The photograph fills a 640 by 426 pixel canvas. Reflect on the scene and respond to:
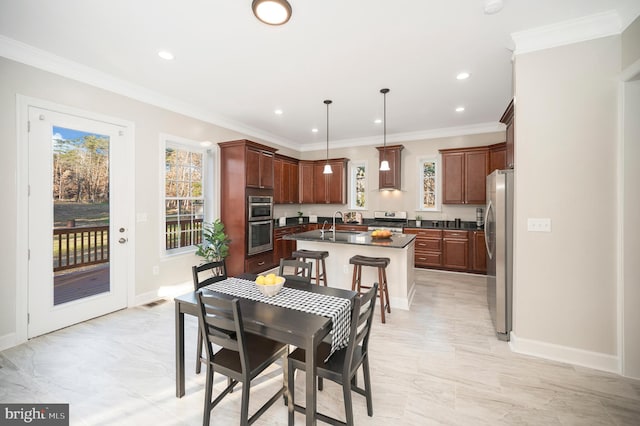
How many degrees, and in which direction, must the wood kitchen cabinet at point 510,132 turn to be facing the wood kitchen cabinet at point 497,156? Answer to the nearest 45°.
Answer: approximately 90° to its right

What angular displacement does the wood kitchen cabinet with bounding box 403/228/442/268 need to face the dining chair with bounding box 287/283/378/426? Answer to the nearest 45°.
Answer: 0° — it already faces it

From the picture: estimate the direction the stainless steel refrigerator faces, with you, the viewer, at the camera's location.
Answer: facing to the left of the viewer

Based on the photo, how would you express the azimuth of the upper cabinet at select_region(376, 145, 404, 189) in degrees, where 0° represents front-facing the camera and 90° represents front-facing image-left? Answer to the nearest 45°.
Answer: approximately 0°

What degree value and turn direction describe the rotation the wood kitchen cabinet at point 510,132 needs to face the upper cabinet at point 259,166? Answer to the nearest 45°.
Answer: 0° — it already faces it

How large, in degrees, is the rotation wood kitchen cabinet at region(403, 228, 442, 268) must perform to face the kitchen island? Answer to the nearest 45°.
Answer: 0° — it already faces it
